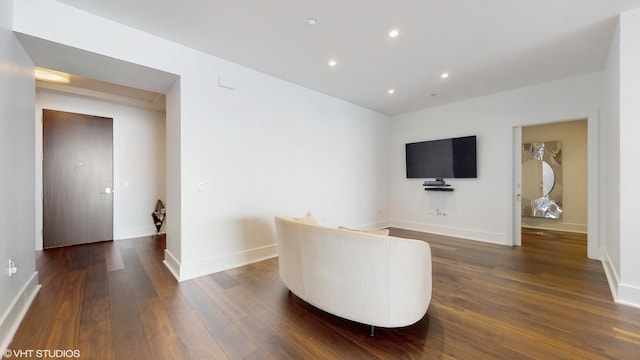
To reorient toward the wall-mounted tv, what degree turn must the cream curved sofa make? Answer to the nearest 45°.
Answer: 0° — it already faces it

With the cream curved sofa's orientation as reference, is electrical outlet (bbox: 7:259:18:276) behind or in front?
behind

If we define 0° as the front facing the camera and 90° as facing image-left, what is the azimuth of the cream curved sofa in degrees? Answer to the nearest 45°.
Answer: approximately 225°

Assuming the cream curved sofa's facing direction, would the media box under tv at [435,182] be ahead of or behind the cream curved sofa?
ahead
